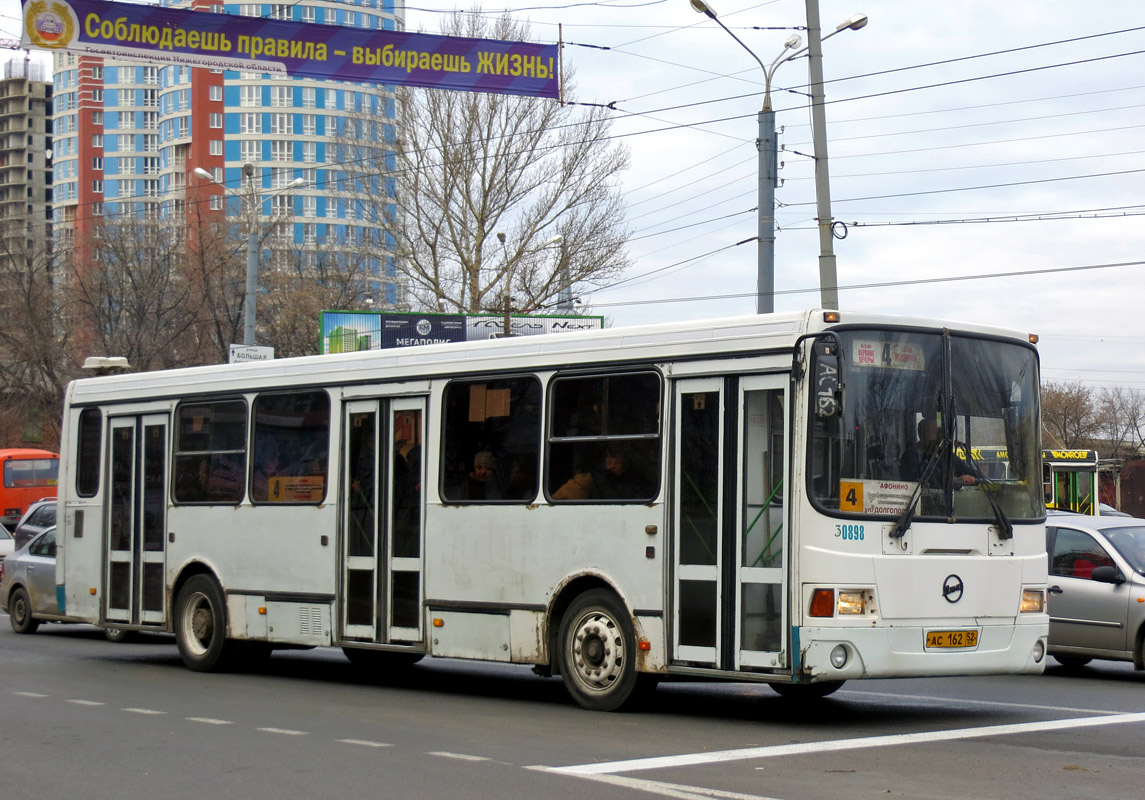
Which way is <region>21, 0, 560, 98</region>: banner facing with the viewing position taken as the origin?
facing the viewer

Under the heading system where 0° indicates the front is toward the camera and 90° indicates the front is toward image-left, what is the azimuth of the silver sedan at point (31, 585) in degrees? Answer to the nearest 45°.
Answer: approximately 315°

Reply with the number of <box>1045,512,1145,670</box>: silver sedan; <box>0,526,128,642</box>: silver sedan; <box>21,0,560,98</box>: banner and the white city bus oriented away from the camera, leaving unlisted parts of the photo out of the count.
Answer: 0

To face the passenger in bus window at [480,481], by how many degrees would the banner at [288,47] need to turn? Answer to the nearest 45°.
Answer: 0° — it already faces them

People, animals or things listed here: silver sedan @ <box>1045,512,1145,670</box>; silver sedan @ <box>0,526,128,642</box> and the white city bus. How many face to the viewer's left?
0

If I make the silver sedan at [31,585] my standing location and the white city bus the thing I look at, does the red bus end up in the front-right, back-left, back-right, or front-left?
back-left

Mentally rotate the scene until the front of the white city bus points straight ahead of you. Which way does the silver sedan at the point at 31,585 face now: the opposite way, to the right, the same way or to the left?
the same way

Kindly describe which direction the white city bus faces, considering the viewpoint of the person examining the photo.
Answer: facing the viewer and to the right of the viewer

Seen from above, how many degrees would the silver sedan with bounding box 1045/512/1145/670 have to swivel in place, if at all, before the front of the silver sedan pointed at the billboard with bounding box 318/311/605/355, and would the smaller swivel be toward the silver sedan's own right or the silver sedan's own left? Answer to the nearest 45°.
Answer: approximately 180°

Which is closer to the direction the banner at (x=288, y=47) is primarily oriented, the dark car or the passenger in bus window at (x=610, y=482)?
the passenger in bus window

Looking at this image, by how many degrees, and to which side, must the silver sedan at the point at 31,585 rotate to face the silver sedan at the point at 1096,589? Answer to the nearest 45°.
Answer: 0° — it already faces it

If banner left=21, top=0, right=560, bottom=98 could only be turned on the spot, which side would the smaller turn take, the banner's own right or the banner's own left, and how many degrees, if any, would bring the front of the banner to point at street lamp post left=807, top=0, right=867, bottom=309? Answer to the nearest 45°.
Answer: approximately 90° to the banner's own left

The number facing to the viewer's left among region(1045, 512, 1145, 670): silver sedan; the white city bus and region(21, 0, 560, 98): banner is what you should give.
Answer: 0
